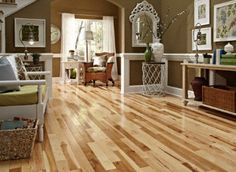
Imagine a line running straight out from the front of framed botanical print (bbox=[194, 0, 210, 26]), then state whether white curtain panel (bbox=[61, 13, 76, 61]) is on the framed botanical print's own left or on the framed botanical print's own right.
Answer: on the framed botanical print's own right

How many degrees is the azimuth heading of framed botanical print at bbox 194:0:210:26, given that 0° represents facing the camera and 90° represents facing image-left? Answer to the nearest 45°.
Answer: approximately 45°

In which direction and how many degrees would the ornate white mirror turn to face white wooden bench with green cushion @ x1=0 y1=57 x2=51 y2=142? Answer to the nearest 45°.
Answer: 0° — it already faces it

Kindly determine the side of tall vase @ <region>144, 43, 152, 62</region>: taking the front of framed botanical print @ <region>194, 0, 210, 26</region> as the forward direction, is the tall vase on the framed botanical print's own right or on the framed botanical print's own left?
on the framed botanical print's own right
